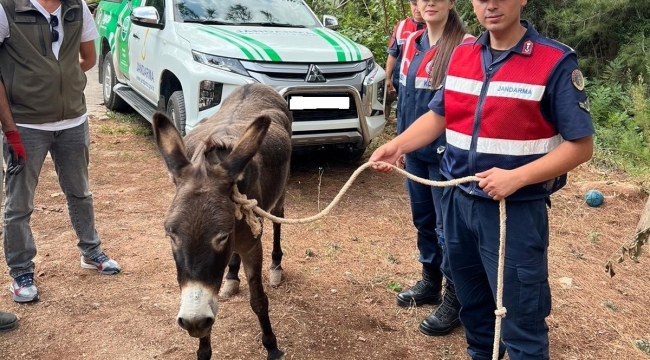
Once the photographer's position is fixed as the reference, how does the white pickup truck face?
facing the viewer and to the right of the viewer

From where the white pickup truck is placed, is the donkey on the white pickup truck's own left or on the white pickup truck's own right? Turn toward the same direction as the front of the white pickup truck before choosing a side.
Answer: on the white pickup truck's own right

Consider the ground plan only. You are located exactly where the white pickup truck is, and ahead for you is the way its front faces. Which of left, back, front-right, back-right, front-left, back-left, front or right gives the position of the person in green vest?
right

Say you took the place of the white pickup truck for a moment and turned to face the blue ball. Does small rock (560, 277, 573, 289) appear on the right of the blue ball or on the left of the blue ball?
right

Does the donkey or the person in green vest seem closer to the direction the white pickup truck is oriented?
the donkey

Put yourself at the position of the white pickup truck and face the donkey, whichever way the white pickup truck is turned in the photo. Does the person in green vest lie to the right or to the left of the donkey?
right

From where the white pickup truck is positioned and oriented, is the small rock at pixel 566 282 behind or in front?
in front

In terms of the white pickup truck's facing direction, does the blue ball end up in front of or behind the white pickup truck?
in front

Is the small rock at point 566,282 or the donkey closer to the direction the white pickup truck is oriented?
the small rock

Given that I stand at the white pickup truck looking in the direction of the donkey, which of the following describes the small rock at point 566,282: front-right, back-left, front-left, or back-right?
front-left
